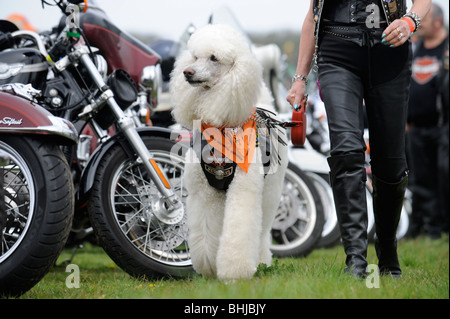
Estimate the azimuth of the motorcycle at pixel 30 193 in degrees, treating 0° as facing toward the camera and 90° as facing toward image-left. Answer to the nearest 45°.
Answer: approximately 315°

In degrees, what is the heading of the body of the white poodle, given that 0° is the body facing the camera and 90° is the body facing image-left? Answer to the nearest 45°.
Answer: approximately 45°

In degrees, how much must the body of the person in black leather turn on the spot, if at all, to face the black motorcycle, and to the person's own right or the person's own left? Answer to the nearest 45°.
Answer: approximately 90° to the person's own right

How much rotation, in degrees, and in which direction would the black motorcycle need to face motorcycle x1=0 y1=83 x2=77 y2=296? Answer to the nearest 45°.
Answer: approximately 90° to its right

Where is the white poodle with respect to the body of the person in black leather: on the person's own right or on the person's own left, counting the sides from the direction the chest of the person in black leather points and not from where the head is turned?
on the person's own right

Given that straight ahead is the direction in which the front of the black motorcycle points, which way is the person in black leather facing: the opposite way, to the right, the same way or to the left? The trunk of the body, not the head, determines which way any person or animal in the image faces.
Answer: to the right

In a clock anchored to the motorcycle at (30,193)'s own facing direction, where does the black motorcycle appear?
The black motorcycle is roughly at 9 o'clock from the motorcycle.

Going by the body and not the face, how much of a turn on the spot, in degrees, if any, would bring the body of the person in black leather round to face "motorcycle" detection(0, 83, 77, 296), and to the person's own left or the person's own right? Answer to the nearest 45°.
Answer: approximately 45° to the person's own right
